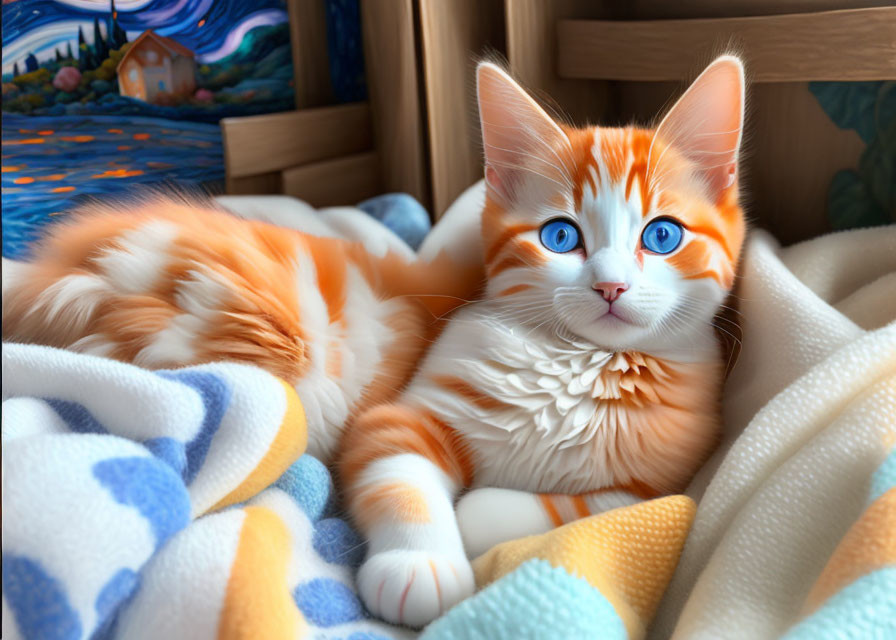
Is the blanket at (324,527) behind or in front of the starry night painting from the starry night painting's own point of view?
in front

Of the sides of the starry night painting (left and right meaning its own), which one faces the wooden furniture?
left

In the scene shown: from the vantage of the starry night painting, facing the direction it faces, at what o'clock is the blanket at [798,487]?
The blanket is roughly at 11 o'clock from the starry night painting.

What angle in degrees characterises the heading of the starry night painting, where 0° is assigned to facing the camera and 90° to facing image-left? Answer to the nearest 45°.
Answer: approximately 0°

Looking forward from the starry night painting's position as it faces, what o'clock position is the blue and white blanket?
The blue and white blanket is roughly at 12 o'clock from the starry night painting.

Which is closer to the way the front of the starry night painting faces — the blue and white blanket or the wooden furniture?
the blue and white blanket

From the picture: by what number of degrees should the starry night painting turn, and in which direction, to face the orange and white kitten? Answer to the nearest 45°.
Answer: approximately 45° to its left
